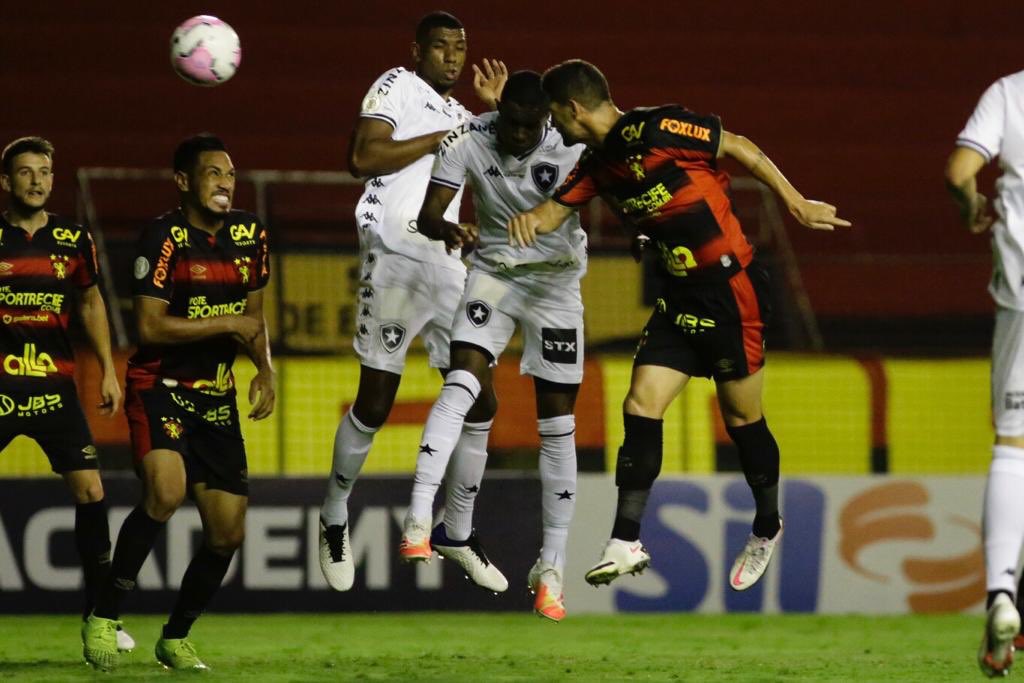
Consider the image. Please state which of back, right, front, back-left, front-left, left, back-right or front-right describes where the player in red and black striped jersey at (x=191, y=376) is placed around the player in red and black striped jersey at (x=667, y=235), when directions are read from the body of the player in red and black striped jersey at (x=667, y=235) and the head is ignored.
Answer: front-right

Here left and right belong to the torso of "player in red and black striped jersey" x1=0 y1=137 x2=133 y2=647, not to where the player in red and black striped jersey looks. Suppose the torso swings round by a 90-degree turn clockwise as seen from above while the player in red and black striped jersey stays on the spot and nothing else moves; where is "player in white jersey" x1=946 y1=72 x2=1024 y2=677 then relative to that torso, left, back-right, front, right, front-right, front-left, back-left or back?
back-left

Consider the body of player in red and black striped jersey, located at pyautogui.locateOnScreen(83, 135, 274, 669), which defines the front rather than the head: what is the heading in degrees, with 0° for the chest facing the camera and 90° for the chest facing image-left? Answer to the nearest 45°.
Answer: approximately 315°

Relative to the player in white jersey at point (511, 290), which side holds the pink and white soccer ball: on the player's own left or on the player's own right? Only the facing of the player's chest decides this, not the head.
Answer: on the player's own right

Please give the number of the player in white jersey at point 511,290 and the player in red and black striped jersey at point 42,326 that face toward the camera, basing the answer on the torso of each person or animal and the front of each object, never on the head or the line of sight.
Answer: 2

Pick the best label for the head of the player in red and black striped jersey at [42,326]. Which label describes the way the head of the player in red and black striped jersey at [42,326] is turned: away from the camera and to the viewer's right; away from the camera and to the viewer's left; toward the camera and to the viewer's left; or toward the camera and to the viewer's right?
toward the camera and to the viewer's right

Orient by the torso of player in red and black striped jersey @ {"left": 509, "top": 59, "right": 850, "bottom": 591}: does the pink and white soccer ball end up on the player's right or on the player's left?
on the player's right

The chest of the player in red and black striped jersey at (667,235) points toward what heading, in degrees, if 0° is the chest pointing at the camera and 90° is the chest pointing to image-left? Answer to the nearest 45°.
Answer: approximately 45°

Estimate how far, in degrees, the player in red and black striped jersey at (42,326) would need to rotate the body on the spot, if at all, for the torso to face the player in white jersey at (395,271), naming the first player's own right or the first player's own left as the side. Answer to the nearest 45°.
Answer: approximately 90° to the first player's own left
